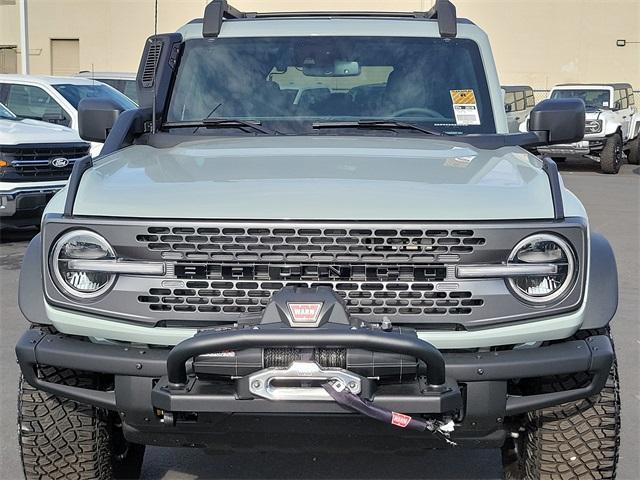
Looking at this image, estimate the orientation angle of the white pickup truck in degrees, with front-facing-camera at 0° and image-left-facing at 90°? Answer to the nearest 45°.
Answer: approximately 315°

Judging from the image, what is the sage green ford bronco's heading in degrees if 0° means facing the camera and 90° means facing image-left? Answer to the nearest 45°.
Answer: approximately 0°

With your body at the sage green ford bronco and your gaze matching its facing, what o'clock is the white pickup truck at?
The white pickup truck is roughly at 5 o'clock from the sage green ford bronco.

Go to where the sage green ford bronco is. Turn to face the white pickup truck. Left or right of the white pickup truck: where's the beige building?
right

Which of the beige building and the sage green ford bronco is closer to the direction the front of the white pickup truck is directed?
the sage green ford bronco

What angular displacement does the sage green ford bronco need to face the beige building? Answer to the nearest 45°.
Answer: approximately 180°
